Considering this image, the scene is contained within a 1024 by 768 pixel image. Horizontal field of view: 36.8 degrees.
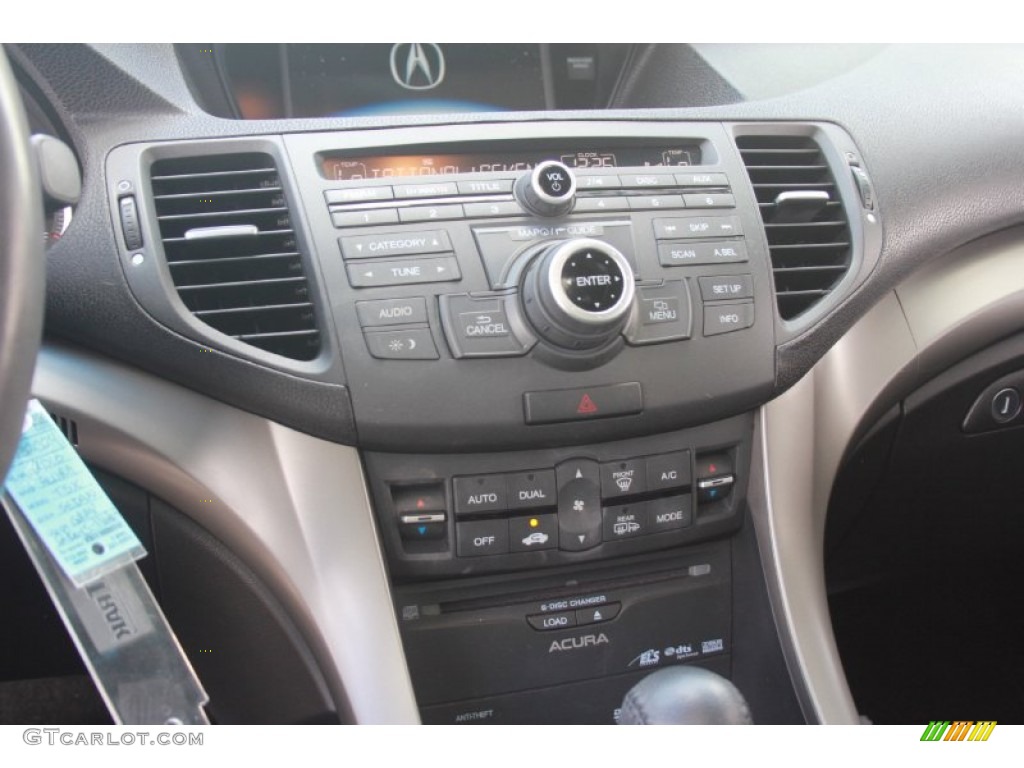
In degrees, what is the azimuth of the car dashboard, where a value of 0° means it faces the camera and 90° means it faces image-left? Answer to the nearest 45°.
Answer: approximately 0°
